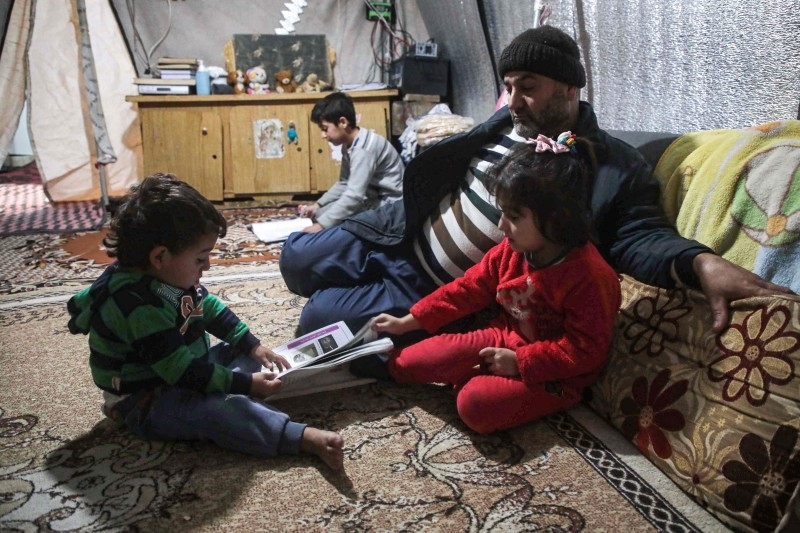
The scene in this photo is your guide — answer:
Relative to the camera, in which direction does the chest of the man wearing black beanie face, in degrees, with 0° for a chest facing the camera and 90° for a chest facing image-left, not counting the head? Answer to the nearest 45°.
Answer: approximately 45°

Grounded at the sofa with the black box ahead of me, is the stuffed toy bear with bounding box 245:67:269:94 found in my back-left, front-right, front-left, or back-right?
front-left

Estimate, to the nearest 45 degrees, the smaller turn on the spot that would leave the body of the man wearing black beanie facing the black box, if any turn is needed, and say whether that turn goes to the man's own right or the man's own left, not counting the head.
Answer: approximately 135° to the man's own right

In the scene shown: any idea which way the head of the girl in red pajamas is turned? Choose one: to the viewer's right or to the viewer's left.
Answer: to the viewer's left

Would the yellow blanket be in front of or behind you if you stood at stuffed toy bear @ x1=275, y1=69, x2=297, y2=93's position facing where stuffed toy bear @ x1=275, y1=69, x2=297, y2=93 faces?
in front

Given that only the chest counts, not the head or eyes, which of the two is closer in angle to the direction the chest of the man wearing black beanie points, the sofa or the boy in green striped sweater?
the boy in green striped sweater

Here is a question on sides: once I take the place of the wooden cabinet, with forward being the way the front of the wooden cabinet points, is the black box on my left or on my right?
on my left

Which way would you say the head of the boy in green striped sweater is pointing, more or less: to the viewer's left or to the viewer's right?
to the viewer's right

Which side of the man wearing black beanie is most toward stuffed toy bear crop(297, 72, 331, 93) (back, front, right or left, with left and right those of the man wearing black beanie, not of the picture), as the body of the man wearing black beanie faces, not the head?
right

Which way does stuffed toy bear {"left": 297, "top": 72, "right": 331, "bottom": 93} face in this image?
toward the camera

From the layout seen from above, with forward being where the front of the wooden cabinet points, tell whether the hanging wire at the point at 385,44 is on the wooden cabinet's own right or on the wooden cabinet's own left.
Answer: on the wooden cabinet's own left

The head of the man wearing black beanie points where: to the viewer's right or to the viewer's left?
to the viewer's left

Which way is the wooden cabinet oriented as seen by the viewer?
toward the camera

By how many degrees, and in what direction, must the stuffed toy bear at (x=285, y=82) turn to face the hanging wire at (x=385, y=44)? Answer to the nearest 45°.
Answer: approximately 90° to its left
